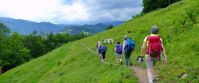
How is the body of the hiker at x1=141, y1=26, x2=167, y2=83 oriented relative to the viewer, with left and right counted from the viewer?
facing away from the viewer
